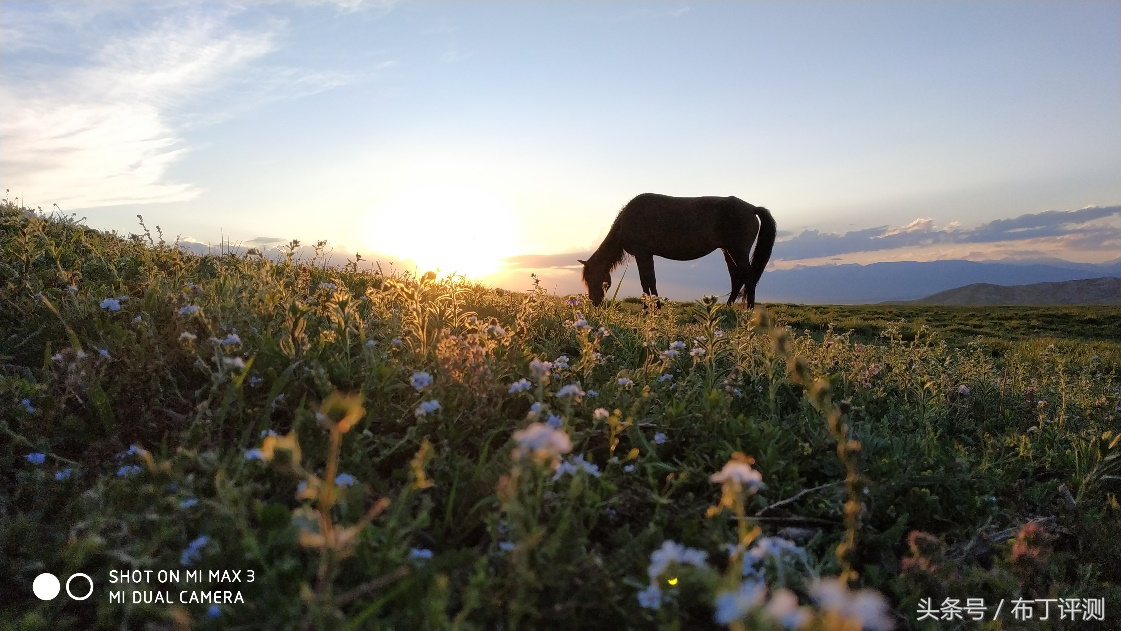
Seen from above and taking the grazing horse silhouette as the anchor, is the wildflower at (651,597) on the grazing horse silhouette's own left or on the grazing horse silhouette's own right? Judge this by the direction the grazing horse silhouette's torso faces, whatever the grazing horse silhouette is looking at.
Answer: on the grazing horse silhouette's own left

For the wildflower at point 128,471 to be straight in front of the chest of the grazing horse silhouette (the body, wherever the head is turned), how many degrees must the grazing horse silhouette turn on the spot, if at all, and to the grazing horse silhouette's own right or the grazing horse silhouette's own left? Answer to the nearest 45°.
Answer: approximately 90° to the grazing horse silhouette's own left

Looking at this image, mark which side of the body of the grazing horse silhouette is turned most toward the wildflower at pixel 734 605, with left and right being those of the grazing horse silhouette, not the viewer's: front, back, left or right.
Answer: left

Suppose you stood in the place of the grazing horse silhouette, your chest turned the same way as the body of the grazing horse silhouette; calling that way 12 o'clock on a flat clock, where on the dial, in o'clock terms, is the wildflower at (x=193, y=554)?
The wildflower is roughly at 9 o'clock from the grazing horse silhouette.

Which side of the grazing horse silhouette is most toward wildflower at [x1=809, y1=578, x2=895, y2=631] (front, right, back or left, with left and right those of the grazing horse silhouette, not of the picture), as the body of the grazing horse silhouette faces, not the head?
left

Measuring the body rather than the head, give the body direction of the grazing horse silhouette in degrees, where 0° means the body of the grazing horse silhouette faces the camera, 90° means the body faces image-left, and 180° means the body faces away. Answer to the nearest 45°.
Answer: approximately 90°
